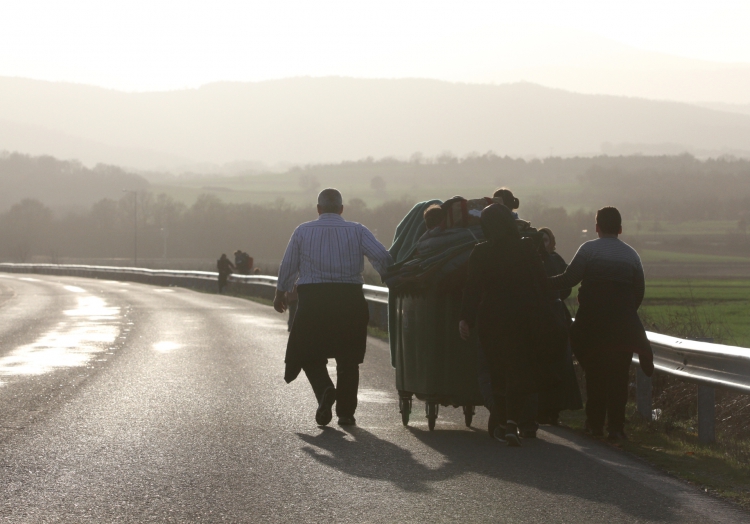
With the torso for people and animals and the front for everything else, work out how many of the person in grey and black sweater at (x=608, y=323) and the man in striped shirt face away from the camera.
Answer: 2

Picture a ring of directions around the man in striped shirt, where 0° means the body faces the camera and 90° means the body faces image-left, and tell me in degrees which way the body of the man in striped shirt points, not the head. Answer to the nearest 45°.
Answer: approximately 180°

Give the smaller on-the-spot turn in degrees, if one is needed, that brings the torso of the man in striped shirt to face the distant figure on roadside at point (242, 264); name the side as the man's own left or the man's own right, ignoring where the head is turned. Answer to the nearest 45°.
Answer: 0° — they already face them

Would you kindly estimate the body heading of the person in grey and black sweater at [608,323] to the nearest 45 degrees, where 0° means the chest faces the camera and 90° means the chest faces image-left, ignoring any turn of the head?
approximately 180°

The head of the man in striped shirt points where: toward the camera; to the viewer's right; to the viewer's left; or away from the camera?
away from the camera

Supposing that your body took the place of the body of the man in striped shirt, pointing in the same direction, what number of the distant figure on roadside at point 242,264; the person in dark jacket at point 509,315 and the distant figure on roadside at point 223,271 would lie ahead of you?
2

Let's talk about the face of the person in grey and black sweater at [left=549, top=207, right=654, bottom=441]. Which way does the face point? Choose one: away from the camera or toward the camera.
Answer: away from the camera

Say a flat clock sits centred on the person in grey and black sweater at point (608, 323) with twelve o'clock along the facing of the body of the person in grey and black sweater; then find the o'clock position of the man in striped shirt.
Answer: The man in striped shirt is roughly at 9 o'clock from the person in grey and black sweater.

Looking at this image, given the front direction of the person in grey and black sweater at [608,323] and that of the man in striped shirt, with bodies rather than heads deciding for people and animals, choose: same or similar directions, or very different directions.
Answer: same or similar directions

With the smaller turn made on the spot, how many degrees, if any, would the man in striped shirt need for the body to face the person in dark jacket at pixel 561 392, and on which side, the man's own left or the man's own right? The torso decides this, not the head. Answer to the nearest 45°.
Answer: approximately 90° to the man's own right
